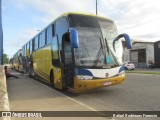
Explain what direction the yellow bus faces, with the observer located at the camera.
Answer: facing the viewer and to the right of the viewer
